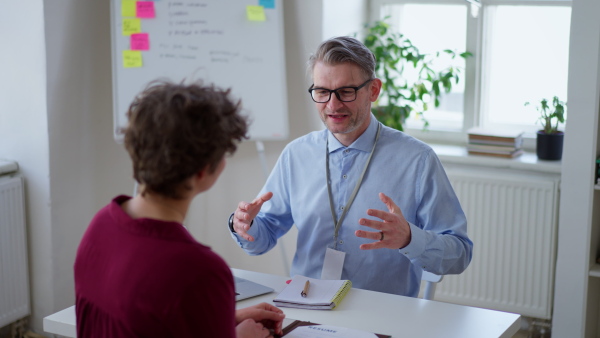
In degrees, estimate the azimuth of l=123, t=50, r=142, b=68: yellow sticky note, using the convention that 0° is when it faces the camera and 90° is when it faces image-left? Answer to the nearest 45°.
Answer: approximately 0°

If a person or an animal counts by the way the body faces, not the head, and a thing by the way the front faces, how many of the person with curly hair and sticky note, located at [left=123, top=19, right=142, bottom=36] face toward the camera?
1

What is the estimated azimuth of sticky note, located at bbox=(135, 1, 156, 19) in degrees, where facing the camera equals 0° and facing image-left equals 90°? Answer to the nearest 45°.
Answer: approximately 0°

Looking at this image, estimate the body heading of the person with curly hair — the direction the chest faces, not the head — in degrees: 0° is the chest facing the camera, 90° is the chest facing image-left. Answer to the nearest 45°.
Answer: approximately 225°

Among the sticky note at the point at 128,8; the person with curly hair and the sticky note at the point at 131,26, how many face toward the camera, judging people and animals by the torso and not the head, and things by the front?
2

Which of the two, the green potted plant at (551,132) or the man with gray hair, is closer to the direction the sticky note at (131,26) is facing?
the man with gray hair

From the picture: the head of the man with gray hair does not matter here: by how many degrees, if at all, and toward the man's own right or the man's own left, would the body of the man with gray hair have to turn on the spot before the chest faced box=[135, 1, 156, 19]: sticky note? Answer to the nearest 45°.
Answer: approximately 90° to the man's own right

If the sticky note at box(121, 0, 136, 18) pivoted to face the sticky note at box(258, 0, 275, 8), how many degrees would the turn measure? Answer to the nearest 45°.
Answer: approximately 90° to its left

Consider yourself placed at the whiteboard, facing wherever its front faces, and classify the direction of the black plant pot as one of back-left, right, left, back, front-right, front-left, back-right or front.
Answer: left

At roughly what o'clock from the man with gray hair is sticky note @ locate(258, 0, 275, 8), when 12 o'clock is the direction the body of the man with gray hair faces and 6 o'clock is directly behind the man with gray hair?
The sticky note is roughly at 4 o'clock from the man with gray hair.

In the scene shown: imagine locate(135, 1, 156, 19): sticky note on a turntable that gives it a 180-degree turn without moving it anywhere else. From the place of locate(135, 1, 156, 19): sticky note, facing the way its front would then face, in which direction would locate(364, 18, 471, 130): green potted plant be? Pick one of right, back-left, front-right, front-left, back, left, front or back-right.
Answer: right

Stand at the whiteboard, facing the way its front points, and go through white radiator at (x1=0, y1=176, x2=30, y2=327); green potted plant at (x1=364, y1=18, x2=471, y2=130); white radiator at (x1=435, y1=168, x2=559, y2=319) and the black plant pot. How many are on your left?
3
